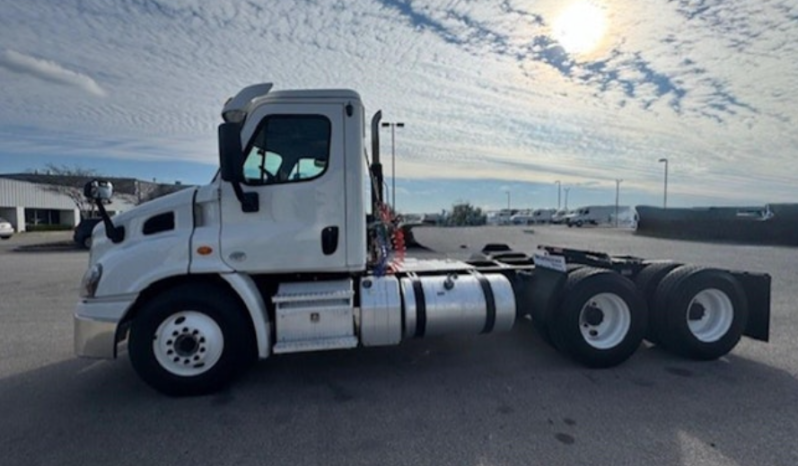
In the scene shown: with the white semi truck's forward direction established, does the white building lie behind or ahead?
ahead

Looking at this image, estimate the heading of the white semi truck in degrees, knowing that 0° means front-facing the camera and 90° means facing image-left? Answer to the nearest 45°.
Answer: approximately 90°
